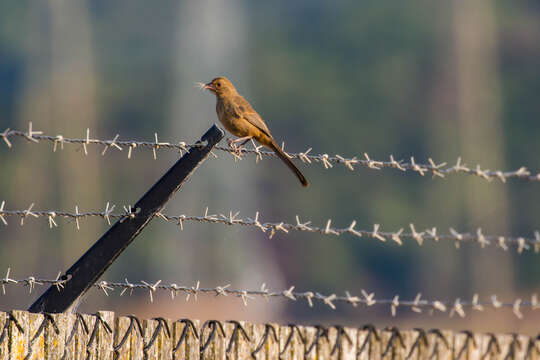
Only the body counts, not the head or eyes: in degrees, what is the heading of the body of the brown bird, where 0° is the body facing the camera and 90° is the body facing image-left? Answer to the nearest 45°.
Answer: approximately 90°
